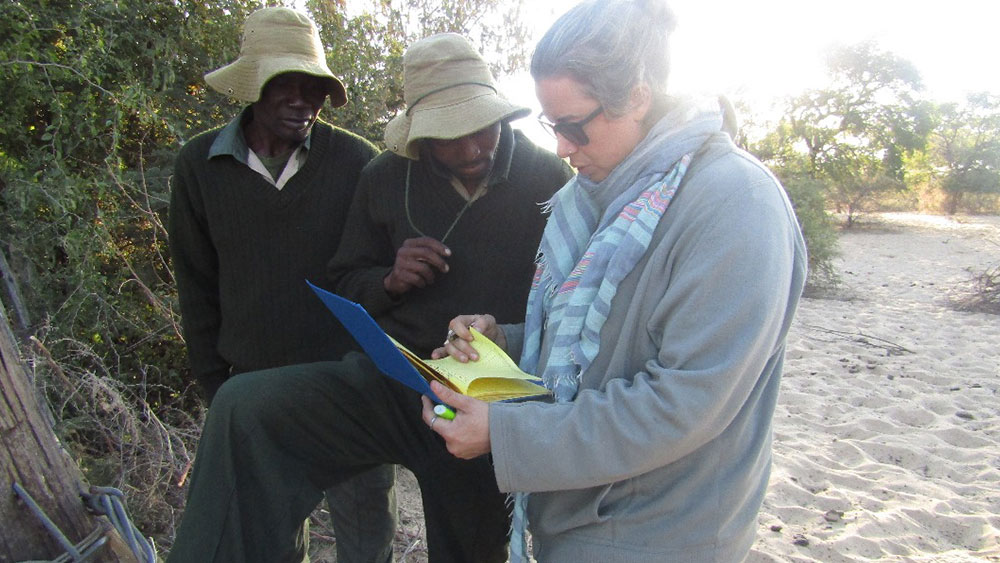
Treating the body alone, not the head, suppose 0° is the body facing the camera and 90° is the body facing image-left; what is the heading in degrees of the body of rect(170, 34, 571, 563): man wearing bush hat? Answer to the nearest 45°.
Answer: approximately 0°

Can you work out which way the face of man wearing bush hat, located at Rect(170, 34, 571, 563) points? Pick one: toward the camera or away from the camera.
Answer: toward the camera

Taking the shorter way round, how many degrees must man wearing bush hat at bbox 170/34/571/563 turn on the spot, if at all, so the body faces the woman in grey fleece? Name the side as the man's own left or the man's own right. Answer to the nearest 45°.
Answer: approximately 45° to the man's own left

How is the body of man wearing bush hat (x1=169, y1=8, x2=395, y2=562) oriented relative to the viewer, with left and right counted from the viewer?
facing the viewer

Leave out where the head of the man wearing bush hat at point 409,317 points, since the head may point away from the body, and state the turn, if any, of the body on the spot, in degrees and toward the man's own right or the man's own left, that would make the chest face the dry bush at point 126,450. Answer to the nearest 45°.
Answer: approximately 135° to the man's own right

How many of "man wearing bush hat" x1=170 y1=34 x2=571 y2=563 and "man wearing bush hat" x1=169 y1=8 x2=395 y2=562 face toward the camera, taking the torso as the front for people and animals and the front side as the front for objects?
2

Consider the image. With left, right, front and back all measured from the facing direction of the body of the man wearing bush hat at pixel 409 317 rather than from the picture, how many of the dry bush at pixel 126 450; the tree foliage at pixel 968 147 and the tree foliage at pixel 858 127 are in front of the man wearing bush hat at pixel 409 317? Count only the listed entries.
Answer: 0

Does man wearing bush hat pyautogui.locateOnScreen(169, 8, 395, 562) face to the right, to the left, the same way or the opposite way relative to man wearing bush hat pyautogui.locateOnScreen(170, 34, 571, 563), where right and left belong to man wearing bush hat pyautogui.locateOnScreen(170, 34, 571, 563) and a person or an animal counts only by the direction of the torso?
the same way

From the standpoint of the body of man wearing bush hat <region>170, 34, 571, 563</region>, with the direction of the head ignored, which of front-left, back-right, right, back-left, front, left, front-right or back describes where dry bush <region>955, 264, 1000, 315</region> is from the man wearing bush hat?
back-left

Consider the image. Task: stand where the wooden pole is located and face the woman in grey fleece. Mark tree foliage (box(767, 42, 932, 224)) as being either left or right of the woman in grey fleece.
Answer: left

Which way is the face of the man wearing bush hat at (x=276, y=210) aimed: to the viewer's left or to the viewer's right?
to the viewer's right

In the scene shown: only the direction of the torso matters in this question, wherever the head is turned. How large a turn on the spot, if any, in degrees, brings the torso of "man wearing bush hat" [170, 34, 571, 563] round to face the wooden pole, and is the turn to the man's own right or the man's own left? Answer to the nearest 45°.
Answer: approximately 45° to the man's own right

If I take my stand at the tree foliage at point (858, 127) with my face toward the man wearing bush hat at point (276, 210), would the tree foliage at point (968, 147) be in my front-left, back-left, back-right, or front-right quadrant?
back-left

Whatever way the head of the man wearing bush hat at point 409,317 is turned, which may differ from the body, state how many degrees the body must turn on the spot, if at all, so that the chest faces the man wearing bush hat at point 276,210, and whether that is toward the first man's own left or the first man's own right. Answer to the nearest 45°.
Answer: approximately 135° to the first man's own right

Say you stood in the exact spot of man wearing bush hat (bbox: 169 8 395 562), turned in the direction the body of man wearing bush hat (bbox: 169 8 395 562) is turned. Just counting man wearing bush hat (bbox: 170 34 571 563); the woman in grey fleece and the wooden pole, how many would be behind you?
0
